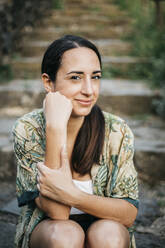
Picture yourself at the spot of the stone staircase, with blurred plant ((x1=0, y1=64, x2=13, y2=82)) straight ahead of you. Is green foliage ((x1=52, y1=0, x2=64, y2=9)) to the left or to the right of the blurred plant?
right

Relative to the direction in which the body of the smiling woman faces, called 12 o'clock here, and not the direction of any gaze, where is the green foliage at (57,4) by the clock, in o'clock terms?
The green foliage is roughly at 6 o'clock from the smiling woman.

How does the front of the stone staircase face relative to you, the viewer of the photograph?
facing the viewer

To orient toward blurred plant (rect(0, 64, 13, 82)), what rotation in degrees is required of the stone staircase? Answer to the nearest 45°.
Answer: approximately 135° to its right

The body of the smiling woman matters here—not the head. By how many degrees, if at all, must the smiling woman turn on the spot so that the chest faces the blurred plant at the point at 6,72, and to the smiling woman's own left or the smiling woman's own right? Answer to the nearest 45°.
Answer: approximately 180°

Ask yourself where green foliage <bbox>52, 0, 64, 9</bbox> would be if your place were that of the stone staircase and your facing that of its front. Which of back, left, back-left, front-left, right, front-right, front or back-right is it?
back

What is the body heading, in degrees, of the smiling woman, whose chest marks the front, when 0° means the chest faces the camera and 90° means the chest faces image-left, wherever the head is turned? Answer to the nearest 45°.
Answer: approximately 0°
